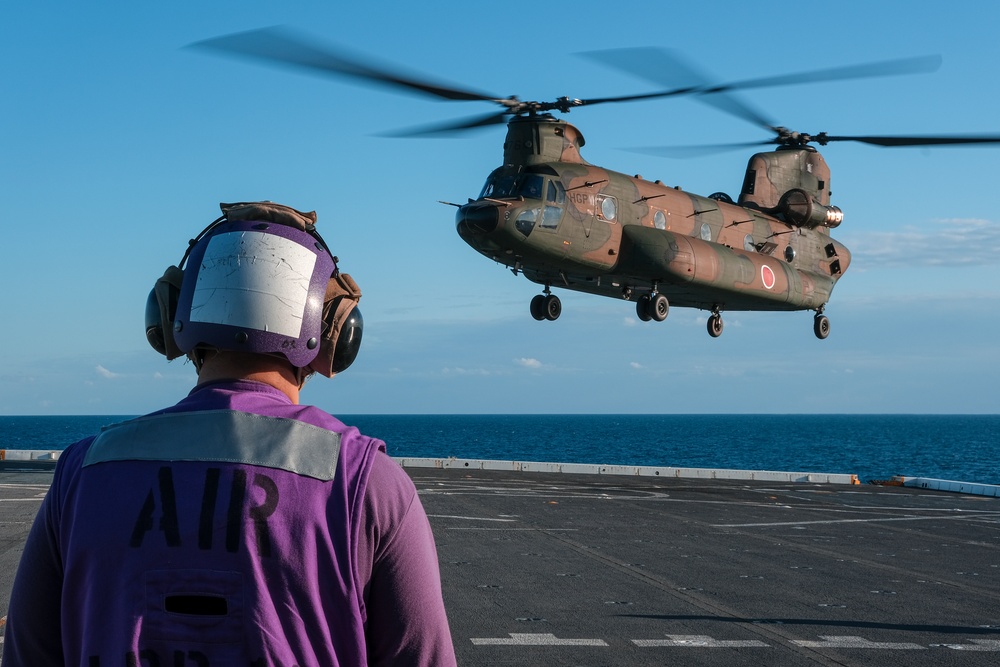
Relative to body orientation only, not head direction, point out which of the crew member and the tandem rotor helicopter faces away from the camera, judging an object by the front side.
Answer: the crew member

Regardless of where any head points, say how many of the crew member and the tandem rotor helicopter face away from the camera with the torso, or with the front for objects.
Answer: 1

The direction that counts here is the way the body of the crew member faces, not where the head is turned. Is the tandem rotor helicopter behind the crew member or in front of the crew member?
in front

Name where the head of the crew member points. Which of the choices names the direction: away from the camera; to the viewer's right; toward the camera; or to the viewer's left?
away from the camera

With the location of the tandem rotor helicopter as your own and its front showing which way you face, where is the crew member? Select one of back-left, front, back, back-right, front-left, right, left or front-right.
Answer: front-left

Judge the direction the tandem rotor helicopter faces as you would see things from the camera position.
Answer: facing the viewer and to the left of the viewer

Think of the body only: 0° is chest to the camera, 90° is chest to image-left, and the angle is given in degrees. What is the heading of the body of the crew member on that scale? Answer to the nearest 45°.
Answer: approximately 180°
